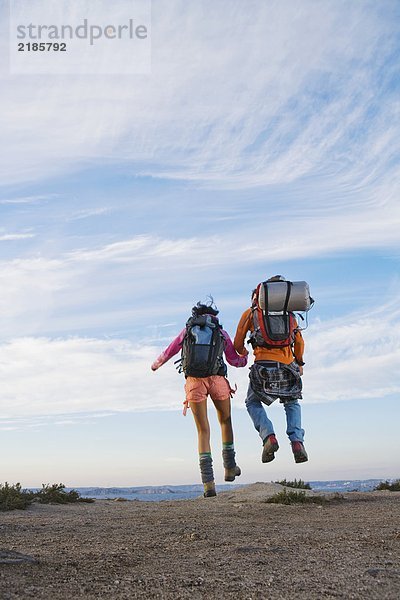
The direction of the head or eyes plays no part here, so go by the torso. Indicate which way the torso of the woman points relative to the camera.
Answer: away from the camera

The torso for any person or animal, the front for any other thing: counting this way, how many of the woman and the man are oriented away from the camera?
2

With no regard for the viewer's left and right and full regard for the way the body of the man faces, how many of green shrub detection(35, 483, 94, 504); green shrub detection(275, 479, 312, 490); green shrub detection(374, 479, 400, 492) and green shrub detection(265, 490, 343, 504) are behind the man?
0

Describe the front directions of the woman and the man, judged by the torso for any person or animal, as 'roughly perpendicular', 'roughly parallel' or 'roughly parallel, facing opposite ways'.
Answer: roughly parallel

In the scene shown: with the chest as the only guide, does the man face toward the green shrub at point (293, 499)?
yes

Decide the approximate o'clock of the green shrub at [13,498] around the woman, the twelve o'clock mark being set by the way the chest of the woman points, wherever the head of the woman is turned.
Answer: The green shrub is roughly at 10 o'clock from the woman.

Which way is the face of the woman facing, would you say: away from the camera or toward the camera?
away from the camera

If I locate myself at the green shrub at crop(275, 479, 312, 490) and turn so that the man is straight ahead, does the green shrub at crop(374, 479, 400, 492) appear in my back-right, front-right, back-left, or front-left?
back-left

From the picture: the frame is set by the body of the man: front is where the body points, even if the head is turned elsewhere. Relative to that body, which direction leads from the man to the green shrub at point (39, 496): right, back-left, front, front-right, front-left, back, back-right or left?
front-left

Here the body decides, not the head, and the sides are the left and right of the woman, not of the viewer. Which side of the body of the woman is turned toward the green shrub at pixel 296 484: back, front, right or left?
front

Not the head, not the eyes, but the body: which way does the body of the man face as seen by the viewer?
away from the camera

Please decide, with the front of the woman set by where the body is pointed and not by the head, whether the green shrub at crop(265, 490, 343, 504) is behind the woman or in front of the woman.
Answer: in front

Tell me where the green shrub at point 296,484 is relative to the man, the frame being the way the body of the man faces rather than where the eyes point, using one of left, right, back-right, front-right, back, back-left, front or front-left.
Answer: front

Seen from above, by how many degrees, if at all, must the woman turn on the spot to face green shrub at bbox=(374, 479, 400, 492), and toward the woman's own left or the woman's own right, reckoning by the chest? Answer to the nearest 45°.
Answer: approximately 45° to the woman's own right
